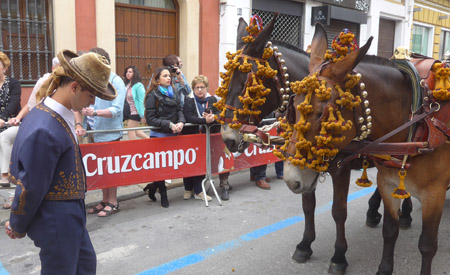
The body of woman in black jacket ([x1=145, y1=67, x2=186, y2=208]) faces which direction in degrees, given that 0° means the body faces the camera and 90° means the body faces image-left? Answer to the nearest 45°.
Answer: approximately 315°

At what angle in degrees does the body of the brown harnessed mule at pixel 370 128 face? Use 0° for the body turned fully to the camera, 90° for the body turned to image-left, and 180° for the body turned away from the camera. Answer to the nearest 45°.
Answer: approximately 45°

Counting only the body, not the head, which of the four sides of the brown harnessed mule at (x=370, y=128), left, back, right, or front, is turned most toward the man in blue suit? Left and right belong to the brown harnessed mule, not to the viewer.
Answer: front

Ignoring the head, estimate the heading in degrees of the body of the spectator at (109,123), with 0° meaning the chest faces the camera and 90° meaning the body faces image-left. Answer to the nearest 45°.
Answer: approximately 45°

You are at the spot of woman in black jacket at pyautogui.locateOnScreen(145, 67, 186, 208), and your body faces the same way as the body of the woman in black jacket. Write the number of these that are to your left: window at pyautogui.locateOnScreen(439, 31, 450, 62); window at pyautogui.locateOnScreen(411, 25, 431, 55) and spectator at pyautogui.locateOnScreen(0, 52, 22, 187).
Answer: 2

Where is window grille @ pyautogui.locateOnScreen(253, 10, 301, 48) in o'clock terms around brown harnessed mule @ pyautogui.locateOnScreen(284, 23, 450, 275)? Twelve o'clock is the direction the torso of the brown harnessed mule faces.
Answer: The window grille is roughly at 4 o'clock from the brown harnessed mule.

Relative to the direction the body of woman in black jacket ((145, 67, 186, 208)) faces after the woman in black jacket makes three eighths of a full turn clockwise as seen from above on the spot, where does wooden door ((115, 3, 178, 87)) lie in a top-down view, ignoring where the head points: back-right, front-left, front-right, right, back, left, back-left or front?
right
